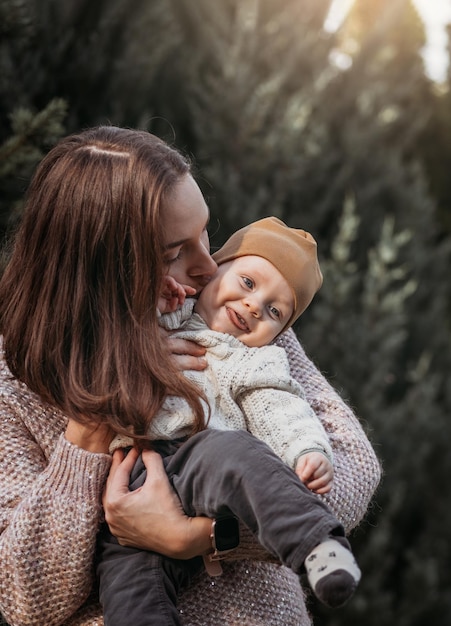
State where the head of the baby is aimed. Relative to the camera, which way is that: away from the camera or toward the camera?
toward the camera

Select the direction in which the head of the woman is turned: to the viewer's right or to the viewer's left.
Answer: to the viewer's right

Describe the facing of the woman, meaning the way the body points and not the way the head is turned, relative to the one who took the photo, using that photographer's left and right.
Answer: facing the viewer and to the right of the viewer
